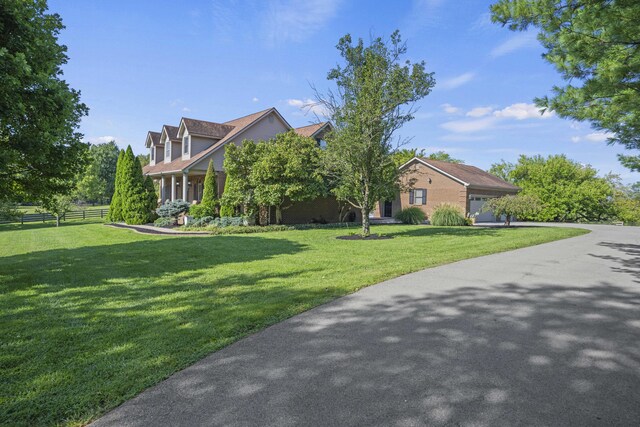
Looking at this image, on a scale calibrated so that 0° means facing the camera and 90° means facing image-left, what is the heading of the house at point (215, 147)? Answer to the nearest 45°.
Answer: approximately 45°

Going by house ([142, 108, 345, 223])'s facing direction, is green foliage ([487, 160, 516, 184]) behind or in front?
behind

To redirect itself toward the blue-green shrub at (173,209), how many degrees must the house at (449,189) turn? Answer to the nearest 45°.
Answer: approximately 90° to its right

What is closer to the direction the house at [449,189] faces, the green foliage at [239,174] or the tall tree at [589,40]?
the tall tree

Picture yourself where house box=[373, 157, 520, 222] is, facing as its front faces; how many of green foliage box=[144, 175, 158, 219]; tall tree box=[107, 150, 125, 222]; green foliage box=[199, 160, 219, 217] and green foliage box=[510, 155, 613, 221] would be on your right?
3

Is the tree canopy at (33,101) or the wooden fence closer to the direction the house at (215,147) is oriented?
the tree canopy

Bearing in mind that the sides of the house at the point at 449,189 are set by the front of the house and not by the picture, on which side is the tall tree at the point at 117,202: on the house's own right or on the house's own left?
on the house's own right

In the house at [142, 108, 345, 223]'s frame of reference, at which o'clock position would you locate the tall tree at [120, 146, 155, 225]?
The tall tree is roughly at 1 o'clock from the house.

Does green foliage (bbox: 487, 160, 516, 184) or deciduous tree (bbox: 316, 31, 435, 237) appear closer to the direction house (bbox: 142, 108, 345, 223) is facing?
the deciduous tree
